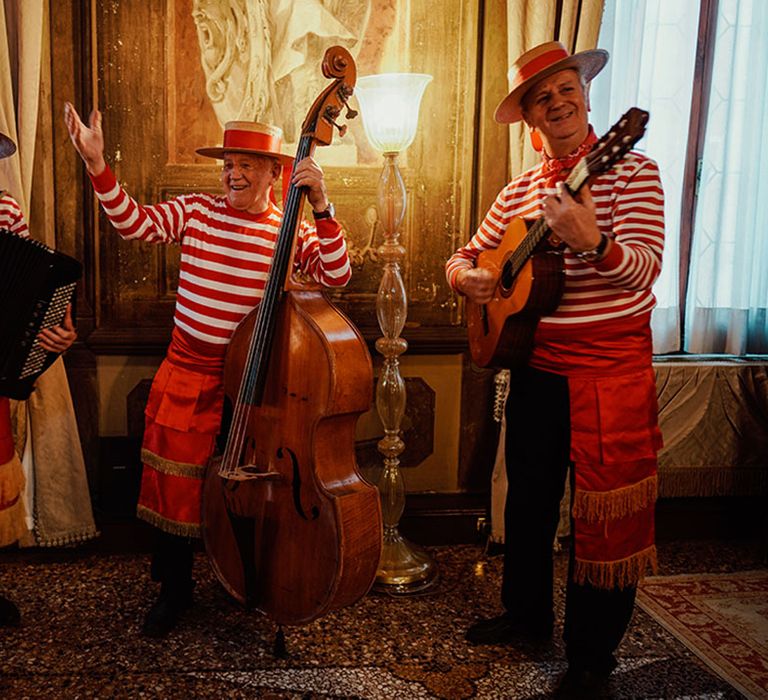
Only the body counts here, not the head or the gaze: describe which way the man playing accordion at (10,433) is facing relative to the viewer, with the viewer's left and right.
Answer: facing the viewer and to the right of the viewer

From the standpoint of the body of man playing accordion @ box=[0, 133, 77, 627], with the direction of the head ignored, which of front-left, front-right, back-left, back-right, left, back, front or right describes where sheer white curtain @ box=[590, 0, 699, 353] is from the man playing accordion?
front-left

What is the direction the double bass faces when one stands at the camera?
facing the viewer and to the left of the viewer

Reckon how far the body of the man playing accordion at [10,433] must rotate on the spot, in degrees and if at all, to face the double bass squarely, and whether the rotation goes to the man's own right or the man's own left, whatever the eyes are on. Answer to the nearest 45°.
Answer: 0° — they already face it

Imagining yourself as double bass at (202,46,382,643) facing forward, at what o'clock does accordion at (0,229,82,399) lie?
The accordion is roughly at 2 o'clock from the double bass.

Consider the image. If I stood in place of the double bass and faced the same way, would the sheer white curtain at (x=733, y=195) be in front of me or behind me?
behind

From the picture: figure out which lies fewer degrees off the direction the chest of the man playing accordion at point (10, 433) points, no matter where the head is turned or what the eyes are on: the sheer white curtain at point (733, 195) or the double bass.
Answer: the double bass

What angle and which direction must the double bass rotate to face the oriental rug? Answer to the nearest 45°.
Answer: approximately 135° to its left

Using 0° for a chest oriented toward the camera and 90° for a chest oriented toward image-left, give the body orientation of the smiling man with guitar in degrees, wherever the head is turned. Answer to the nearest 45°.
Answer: approximately 45°

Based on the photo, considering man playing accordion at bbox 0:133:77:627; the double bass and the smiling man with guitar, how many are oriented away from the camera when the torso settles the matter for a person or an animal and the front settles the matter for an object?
0

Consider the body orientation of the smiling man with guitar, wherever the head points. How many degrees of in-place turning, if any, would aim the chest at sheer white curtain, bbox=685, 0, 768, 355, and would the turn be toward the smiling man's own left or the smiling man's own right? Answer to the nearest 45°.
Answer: approximately 180°

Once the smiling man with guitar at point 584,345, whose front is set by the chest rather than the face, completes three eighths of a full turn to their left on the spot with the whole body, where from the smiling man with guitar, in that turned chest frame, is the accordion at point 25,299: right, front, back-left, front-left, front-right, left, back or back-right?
back
